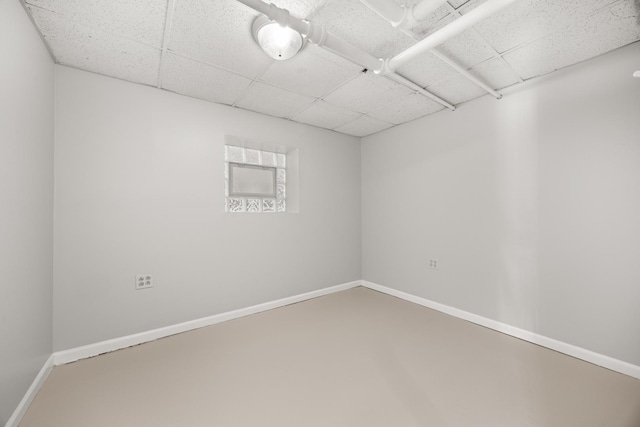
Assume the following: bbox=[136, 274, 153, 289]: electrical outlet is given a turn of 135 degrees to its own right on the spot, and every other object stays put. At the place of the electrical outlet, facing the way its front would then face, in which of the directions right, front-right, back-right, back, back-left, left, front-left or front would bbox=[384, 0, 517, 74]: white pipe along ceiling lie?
back

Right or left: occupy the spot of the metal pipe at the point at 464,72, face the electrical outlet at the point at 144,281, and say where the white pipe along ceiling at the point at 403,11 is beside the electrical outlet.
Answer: left

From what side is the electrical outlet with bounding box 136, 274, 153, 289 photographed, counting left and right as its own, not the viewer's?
front

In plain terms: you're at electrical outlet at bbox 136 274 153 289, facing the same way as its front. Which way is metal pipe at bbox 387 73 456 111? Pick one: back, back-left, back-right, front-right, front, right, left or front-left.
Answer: front-left

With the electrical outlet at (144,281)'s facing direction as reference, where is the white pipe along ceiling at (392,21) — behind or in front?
in front

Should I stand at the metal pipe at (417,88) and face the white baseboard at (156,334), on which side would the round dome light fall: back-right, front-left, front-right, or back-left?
front-left

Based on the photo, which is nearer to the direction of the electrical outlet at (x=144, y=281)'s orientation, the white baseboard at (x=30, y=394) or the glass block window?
the white baseboard

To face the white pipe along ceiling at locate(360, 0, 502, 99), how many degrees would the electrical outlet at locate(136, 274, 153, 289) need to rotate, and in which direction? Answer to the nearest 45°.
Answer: approximately 45° to its left

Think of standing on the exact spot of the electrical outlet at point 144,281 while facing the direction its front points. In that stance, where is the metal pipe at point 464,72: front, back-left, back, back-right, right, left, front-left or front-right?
front-left
